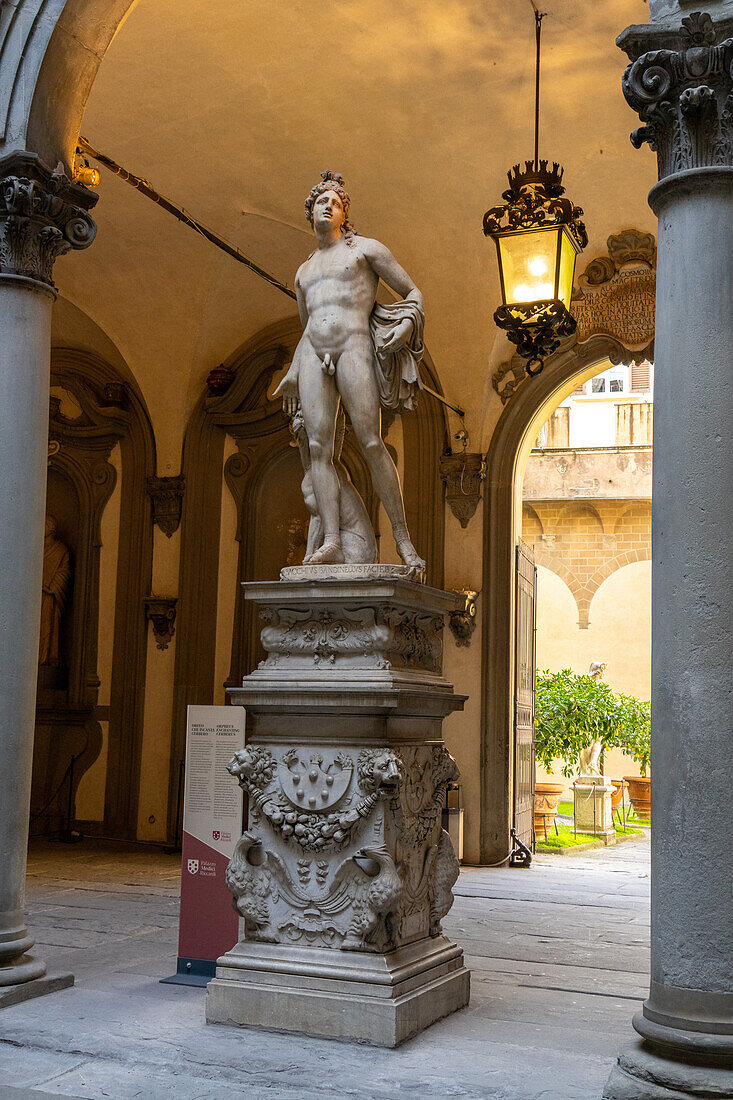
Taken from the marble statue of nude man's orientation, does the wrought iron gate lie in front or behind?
behind

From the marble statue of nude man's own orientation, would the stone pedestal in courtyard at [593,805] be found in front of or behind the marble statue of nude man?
behind

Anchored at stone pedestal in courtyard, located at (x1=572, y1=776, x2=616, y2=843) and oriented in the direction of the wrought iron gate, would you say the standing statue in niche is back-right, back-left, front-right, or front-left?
front-right

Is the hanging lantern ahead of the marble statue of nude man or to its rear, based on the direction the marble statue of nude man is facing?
to the rear

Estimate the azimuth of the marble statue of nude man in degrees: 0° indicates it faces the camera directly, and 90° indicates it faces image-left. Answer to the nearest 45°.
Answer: approximately 0°

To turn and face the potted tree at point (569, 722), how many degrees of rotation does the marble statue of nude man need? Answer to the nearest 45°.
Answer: approximately 180°

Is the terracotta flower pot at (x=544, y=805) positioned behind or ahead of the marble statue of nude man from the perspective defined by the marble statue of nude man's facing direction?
behind

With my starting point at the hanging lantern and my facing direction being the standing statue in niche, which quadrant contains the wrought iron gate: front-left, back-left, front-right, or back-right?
front-right

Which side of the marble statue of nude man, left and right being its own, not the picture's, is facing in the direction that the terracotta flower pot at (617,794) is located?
back

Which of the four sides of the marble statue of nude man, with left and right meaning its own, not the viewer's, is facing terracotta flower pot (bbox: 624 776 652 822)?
back
